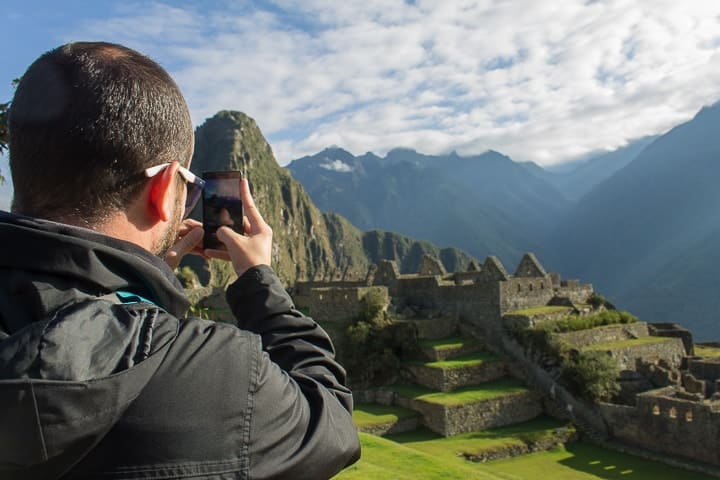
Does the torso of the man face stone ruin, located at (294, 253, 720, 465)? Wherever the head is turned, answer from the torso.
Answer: yes

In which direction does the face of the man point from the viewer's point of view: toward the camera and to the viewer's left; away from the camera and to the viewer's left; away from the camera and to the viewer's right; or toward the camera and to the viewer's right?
away from the camera and to the viewer's right

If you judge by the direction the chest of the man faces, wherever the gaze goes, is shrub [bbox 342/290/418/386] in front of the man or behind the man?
in front

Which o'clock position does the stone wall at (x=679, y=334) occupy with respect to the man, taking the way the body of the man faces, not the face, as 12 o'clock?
The stone wall is roughly at 12 o'clock from the man.

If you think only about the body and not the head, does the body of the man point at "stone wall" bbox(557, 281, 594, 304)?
yes

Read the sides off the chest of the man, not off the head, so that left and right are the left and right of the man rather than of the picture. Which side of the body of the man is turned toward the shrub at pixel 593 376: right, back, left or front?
front

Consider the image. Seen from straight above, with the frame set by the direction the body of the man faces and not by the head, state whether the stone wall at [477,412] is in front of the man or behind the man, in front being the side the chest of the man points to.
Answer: in front

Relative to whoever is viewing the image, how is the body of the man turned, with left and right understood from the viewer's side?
facing away from the viewer and to the right of the viewer
